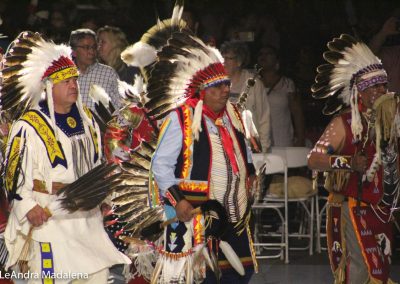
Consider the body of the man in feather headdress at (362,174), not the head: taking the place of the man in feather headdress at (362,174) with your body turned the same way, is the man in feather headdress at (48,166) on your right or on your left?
on your right

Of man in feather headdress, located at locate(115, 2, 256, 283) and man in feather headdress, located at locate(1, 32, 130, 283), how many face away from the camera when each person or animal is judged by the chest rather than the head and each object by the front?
0

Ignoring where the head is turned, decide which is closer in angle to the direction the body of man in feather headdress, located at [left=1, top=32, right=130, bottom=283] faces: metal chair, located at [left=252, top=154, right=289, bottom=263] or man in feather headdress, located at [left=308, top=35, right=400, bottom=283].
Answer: the man in feather headdress

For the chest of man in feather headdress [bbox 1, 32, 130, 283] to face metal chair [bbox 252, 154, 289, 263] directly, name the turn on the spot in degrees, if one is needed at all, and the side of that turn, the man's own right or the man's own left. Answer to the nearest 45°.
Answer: approximately 90° to the man's own left

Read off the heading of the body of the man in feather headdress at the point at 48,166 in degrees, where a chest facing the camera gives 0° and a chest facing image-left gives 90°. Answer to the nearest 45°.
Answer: approximately 315°

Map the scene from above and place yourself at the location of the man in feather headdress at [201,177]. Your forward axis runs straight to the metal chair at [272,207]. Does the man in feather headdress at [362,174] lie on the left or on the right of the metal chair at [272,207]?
right

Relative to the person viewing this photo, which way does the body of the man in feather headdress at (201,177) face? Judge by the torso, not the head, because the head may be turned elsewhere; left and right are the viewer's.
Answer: facing the viewer and to the right of the viewer
